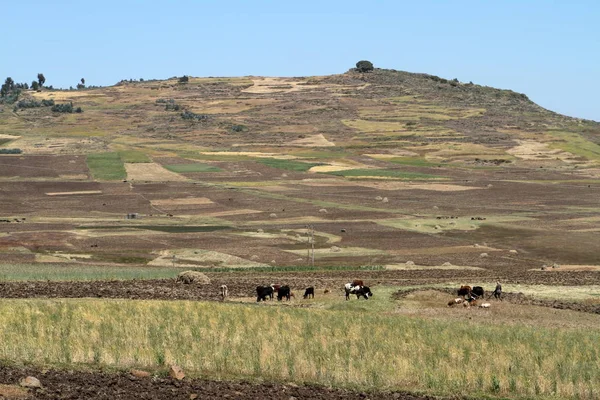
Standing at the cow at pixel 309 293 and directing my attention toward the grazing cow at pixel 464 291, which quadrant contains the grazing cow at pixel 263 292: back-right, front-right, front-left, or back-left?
back-right
